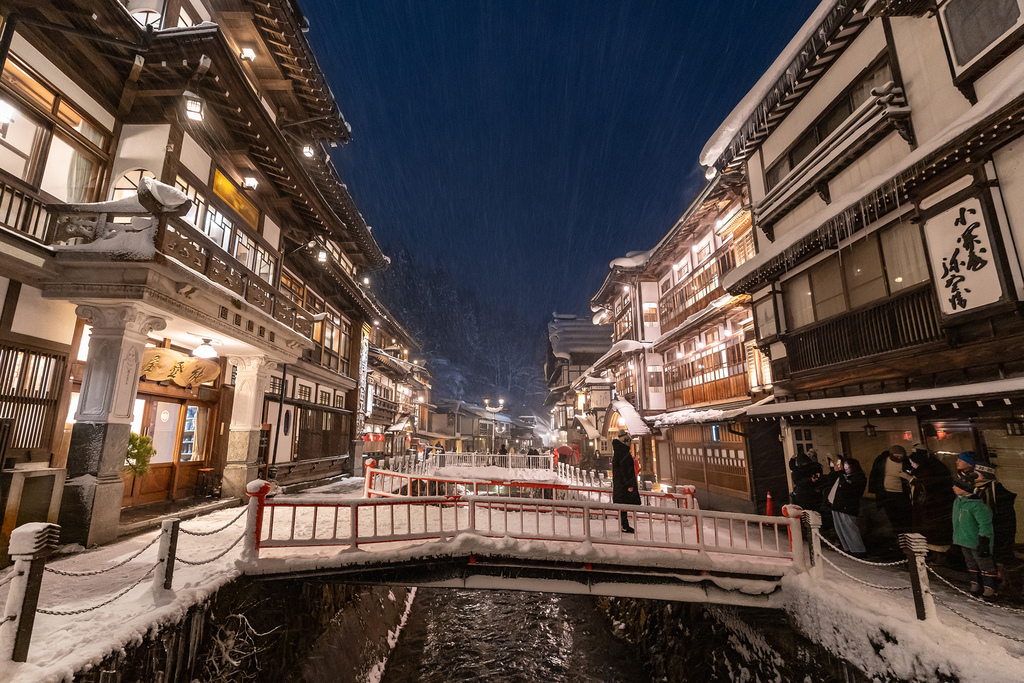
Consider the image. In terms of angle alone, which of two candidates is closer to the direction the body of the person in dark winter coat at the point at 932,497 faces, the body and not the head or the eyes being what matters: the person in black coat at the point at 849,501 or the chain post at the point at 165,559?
the person in black coat

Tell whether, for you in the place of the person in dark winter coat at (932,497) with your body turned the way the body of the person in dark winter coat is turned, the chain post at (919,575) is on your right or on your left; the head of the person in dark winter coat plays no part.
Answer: on your left

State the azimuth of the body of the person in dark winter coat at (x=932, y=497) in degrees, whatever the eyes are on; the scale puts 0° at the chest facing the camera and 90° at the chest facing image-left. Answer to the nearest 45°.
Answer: approximately 90°

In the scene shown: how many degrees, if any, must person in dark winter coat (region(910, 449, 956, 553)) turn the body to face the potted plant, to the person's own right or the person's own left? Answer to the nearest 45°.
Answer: approximately 45° to the person's own left

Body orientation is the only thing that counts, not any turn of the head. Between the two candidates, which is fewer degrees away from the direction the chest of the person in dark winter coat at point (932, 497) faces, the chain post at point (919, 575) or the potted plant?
the potted plant

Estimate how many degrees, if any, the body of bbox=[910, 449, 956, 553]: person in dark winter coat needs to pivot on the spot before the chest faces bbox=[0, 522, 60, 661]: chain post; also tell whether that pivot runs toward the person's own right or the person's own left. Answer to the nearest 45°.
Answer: approximately 45° to the person's own left

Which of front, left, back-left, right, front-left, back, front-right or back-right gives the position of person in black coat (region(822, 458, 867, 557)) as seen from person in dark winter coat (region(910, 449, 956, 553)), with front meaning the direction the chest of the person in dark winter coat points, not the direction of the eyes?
front

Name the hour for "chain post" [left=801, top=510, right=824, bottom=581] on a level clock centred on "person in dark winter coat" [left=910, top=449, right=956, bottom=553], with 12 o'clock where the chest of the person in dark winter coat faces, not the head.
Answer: The chain post is roughly at 10 o'clock from the person in dark winter coat.

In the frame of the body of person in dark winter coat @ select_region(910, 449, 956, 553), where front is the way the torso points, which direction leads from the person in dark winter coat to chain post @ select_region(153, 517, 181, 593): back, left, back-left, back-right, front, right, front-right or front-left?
front-left

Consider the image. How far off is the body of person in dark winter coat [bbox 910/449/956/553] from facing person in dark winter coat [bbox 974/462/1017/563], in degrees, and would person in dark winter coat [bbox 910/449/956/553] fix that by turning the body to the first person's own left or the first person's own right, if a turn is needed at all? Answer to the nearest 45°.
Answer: approximately 135° to the first person's own left

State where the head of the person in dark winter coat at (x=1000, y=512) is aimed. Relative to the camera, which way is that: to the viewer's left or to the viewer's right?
to the viewer's left
